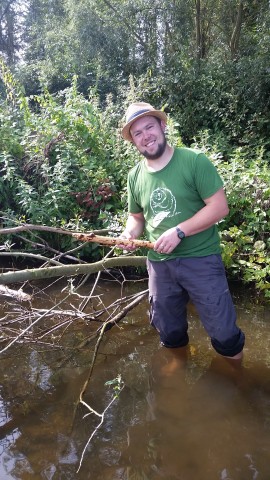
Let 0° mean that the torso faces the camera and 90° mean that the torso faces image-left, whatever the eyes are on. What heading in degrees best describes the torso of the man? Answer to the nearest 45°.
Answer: approximately 45°

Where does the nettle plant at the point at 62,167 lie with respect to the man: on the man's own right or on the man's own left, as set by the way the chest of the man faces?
on the man's own right

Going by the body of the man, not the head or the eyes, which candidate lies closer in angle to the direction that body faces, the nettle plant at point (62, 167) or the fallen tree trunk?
the fallen tree trunk

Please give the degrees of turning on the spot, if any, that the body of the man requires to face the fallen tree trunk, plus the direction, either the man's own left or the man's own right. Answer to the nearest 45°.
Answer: approximately 45° to the man's own right
